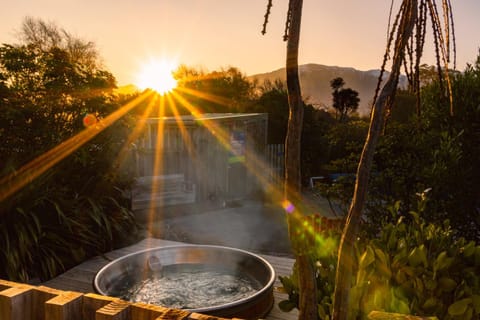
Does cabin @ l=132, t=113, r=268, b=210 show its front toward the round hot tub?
yes

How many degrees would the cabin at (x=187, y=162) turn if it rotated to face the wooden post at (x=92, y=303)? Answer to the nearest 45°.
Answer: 0° — it already faces it

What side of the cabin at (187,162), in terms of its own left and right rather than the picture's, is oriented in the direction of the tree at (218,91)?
back

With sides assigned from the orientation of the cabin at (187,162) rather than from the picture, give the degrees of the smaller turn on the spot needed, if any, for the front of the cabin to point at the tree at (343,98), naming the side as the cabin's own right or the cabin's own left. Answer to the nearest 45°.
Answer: approximately 135° to the cabin's own left

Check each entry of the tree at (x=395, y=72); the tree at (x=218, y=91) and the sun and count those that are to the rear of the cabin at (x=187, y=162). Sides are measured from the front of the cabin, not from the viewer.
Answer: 2

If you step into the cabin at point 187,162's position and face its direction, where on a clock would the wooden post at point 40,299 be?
The wooden post is roughly at 12 o'clock from the cabin.

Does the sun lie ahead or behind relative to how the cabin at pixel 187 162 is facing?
behind

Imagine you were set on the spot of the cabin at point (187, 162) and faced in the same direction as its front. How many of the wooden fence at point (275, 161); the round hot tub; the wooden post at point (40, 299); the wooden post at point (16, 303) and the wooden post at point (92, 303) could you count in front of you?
4

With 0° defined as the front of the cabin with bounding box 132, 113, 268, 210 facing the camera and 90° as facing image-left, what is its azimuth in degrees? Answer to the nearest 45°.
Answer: approximately 0°

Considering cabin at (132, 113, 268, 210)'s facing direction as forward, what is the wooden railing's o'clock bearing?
The wooden railing is roughly at 12 o'clock from the cabin.

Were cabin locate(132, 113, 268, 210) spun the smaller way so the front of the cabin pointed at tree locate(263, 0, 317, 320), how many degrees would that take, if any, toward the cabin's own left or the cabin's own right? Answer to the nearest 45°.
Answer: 0° — it already faces it
